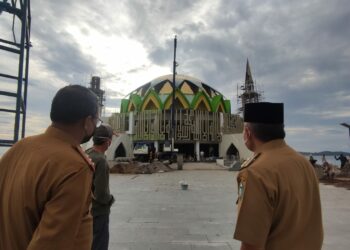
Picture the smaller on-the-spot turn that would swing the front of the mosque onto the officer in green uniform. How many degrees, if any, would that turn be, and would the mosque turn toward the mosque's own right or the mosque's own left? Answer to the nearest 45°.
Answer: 0° — it already faces them

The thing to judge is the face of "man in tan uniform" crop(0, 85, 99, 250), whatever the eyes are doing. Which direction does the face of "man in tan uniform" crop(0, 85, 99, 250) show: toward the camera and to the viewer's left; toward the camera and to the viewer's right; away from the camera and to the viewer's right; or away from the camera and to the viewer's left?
away from the camera and to the viewer's right

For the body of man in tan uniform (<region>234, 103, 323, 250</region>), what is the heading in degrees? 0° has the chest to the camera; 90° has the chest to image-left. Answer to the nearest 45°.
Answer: approximately 135°

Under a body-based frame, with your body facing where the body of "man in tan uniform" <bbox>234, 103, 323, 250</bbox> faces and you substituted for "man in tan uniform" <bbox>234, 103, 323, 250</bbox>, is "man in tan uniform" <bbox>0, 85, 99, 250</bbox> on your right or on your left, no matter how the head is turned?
on your left

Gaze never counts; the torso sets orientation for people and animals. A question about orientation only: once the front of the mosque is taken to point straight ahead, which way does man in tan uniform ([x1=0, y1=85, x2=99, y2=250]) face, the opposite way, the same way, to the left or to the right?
the opposite way

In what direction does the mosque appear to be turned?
toward the camera

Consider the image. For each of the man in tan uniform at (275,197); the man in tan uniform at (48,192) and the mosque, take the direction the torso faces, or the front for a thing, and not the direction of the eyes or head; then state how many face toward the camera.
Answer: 1

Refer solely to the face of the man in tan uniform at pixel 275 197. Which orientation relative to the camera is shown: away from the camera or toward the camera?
away from the camera

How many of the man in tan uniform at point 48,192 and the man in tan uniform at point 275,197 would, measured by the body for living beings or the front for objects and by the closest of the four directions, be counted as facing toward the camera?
0

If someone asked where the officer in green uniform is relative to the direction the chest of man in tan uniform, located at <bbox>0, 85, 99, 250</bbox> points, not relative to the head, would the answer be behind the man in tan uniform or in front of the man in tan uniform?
in front

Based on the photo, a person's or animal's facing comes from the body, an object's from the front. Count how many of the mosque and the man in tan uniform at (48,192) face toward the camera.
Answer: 1

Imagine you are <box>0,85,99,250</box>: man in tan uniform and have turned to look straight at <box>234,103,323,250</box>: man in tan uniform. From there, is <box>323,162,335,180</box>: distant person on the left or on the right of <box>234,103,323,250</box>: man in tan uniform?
left

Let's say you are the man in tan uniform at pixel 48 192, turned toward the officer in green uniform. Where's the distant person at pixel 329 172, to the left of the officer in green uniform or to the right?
right

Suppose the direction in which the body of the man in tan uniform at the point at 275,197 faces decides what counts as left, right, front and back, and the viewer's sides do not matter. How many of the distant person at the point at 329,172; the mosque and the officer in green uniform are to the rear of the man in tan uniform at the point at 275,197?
0

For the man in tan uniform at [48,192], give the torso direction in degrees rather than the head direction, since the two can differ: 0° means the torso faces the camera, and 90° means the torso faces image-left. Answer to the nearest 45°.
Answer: approximately 225°

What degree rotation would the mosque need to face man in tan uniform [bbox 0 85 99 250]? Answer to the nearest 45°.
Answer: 0° — it already faces them
